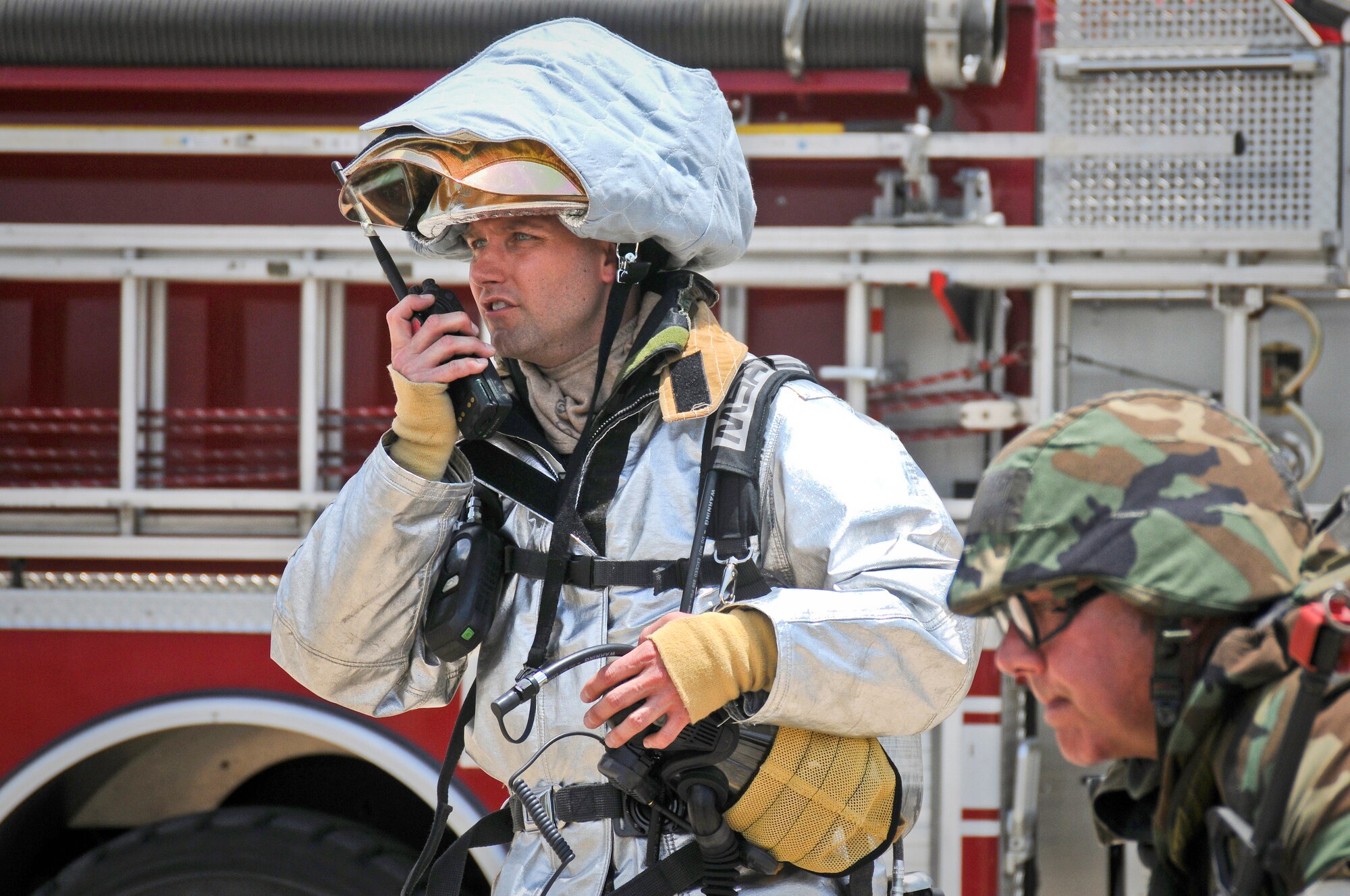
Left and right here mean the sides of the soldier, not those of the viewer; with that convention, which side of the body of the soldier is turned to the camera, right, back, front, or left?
left

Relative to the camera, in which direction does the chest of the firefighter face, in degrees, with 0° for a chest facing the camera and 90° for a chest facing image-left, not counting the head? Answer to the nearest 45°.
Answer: approximately 45°

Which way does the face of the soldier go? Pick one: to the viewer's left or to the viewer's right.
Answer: to the viewer's left
